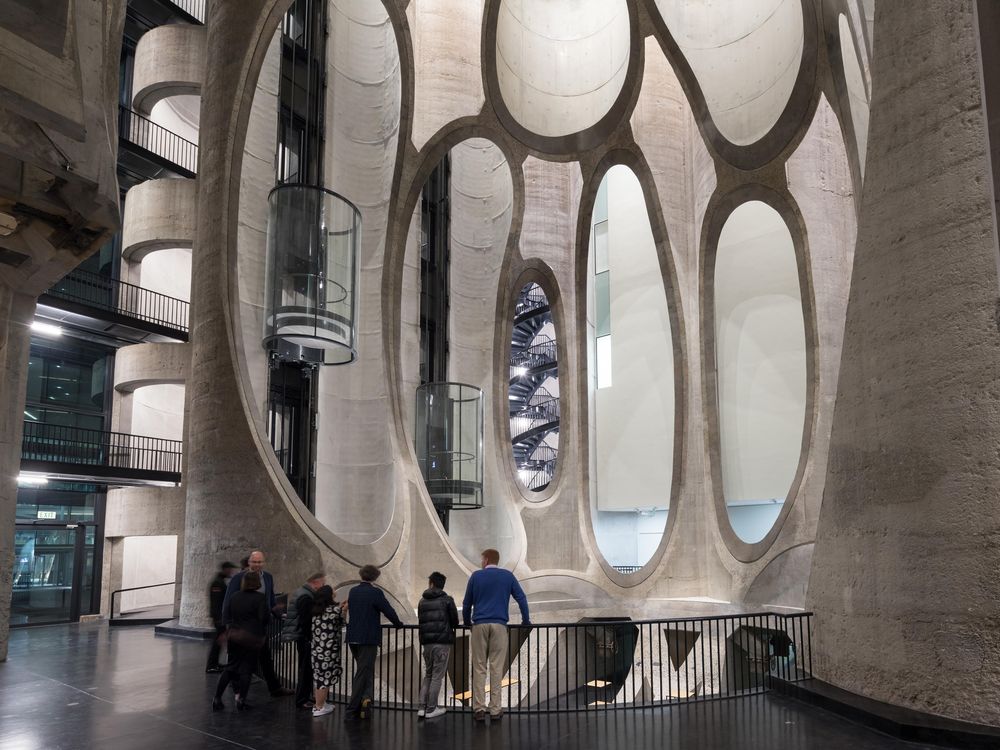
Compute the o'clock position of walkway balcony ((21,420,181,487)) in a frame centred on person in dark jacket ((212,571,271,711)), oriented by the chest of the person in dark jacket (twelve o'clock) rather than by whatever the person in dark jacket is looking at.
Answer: The walkway balcony is roughly at 10 o'clock from the person in dark jacket.

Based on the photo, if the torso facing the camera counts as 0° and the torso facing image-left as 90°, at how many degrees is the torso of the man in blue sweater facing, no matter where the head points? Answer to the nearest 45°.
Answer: approximately 180°

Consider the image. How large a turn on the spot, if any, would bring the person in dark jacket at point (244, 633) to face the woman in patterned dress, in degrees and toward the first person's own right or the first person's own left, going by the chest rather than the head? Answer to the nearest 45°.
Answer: approximately 45° to the first person's own right

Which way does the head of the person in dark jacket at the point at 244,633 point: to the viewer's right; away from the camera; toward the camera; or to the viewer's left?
away from the camera

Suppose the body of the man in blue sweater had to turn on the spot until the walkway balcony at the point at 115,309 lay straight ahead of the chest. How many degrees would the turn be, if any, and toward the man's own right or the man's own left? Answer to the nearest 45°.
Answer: approximately 45° to the man's own left

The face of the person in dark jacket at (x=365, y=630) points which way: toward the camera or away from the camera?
away from the camera

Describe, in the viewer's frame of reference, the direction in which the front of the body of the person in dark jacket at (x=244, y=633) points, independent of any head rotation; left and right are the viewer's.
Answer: facing away from the viewer and to the right of the viewer

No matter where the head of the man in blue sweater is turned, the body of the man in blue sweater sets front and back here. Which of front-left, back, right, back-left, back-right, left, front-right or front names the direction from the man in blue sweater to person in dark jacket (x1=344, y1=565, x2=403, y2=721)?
left

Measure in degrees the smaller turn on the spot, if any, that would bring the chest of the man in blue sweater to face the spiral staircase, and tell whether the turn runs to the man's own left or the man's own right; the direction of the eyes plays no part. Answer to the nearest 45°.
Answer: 0° — they already face it

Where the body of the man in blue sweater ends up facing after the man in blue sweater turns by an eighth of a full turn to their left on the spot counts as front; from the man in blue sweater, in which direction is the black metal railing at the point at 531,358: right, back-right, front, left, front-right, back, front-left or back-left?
front-right
